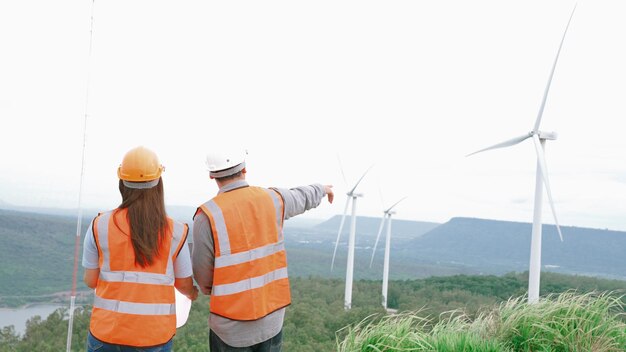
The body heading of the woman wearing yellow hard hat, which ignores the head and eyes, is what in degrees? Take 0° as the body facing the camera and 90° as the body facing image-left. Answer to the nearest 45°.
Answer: approximately 180°

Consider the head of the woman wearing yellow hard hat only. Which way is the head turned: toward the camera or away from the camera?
away from the camera

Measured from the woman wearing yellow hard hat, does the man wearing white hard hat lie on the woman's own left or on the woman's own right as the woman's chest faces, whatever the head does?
on the woman's own right

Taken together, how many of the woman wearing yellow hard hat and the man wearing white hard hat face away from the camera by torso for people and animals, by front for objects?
2

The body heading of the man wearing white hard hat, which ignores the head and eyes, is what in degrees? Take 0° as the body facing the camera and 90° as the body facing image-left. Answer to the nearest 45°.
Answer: approximately 180°

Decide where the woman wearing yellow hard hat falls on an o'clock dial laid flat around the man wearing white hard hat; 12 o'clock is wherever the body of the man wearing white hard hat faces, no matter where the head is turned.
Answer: The woman wearing yellow hard hat is roughly at 8 o'clock from the man wearing white hard hat.
